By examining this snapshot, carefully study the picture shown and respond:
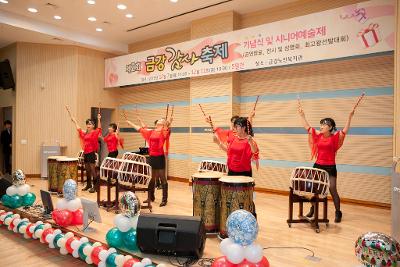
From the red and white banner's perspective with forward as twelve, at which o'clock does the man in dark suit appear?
The man in dark suit is roughly at 2 o'clock from the red and white banner.

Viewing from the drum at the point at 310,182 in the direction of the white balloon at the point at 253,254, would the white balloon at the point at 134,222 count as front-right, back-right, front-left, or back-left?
front-right

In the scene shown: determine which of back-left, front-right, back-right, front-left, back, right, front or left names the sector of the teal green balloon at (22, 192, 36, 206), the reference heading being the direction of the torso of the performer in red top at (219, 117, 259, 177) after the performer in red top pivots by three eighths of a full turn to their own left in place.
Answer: back

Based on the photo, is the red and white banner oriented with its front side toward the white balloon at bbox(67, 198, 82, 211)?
yes

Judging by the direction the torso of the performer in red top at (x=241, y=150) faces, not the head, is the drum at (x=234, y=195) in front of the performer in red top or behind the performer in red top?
in front

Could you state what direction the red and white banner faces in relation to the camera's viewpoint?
facing the viewer and to the left of the viewer

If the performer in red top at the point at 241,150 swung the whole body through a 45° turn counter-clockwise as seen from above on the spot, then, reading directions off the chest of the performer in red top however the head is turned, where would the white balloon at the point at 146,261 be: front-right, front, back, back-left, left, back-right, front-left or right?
front-right

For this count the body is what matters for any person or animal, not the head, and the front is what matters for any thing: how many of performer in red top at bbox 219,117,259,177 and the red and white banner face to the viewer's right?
0

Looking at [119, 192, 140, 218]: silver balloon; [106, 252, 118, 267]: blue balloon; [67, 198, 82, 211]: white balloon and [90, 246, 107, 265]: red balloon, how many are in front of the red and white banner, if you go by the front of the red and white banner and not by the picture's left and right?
4

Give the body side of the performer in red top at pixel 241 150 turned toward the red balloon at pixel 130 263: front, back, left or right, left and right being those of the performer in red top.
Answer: front

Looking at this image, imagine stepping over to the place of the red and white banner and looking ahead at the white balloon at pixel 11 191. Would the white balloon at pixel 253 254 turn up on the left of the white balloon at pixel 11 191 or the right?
left

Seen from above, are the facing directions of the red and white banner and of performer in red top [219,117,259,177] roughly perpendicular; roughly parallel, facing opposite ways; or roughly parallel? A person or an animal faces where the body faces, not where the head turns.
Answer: roughly parallel

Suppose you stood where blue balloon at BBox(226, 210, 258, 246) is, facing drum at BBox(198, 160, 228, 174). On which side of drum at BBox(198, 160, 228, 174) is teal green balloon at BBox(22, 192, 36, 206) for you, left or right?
left
